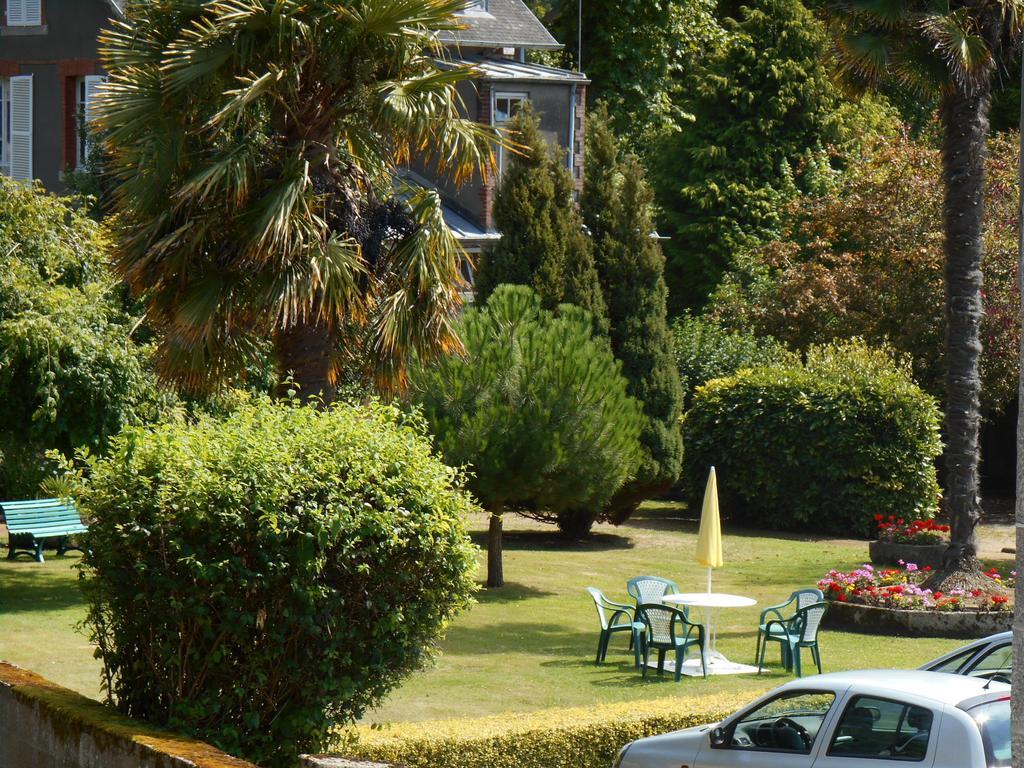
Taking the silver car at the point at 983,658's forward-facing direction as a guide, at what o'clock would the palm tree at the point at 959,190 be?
The palm tree is roughly at 3 o'clock from the silver car.

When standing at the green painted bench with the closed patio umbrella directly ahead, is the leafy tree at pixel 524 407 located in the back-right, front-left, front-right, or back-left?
front-left

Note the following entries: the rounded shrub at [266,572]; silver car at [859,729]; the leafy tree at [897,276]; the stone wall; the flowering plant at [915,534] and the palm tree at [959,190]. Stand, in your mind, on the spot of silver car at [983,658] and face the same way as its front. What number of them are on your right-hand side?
3

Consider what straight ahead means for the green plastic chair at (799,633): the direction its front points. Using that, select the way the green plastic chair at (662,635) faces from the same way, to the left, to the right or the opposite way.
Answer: to the right

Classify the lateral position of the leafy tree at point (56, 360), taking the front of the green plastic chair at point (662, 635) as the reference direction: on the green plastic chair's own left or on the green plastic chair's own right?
on the green plastic chair's own left

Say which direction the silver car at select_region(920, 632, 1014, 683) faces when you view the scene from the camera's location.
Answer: facing to the left of the viewer

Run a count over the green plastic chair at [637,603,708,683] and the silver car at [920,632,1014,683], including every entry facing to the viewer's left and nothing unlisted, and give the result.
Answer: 1

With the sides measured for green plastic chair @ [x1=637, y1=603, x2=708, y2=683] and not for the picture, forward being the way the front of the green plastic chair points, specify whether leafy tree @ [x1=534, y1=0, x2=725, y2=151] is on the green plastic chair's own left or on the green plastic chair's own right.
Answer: on the green plastic chair's own left

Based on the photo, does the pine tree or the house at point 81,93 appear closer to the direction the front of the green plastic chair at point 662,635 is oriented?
the pine tree

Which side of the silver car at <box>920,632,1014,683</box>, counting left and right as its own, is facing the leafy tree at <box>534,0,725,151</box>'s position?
right
